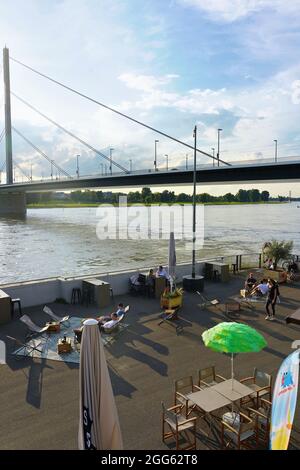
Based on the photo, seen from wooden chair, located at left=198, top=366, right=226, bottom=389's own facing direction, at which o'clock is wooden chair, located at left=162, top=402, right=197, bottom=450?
wooden chair, located at left=162, top=402, right=197, bottom=450 is roughly at 2 o'clock from wooden chair, located at left=198, top=366, right=226, bottom=389.

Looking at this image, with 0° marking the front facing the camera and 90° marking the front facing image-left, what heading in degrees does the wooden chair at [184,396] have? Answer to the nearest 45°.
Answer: approximately 315°

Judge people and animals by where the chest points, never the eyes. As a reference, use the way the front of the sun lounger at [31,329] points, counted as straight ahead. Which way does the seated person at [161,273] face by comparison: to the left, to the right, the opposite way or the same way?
the opposite way

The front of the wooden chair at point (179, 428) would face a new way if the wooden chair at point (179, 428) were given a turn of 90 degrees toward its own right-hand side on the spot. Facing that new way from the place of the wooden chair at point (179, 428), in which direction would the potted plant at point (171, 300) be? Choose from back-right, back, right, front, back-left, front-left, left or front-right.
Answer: back-left

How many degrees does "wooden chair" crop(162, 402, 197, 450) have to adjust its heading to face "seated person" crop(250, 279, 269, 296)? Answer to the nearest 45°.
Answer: approximately 45° to its left

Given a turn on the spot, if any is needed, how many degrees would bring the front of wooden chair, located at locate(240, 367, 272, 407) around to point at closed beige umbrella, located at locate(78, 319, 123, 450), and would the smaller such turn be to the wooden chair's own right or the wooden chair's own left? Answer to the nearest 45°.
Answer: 0° — it already faces it

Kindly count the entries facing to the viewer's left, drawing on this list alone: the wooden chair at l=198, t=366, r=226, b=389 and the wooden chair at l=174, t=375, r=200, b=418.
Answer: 0

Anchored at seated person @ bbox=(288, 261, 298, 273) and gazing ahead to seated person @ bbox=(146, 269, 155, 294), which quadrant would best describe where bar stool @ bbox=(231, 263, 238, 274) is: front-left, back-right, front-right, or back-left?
front-right

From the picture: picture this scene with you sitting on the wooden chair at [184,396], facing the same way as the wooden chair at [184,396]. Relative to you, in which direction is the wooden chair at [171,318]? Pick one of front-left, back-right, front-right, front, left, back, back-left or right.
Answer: back-left

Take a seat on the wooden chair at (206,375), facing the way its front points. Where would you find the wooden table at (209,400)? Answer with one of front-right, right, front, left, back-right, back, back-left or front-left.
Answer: front-right

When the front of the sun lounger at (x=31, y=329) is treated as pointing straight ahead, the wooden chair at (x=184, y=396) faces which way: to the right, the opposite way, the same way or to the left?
to the right

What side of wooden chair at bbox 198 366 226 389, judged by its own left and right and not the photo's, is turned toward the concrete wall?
back

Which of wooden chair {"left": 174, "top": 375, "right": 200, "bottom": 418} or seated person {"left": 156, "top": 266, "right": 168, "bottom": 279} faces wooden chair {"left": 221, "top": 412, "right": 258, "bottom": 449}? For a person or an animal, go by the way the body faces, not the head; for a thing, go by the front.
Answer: wooden chair {"left": 174, "top": 375, "right": 200, "bottom": 418}
